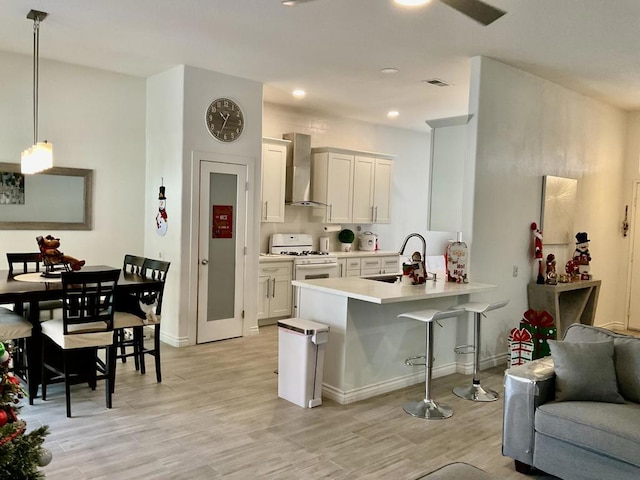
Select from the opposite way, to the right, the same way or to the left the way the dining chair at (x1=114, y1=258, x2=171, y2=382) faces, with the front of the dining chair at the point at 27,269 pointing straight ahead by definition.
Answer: to the right

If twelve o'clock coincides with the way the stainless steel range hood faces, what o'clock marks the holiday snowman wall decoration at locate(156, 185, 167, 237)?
The holiday snowman wall decoration is roughly at 3 o'clock from the stainless steel range hood.

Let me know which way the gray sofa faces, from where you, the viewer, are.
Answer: facing the viewer and to the left of the viewer

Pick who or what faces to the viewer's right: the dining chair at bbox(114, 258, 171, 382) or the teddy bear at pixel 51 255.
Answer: the teddy bear

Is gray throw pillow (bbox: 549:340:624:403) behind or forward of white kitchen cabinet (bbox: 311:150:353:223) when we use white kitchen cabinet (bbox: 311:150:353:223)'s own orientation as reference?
forward

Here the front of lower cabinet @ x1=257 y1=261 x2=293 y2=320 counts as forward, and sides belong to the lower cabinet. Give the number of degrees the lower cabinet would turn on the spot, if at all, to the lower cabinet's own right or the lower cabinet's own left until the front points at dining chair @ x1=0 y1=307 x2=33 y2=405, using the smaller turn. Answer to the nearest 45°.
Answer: approximately 90° to the lower cabinet's own right

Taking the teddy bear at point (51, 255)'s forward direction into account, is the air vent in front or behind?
in front

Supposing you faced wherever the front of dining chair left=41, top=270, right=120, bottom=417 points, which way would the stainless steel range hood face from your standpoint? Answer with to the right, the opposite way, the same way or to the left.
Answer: the opposite way

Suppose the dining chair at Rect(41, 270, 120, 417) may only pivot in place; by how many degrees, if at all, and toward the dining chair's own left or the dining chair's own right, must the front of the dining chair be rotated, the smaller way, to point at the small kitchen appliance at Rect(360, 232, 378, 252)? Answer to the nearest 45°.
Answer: approximately 90° to the dining chair's own right

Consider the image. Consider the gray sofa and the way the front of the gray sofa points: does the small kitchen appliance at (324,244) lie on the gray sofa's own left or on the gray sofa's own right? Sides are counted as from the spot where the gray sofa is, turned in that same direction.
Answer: on the gray sofa's own right

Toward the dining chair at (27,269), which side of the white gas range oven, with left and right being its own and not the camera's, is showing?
right

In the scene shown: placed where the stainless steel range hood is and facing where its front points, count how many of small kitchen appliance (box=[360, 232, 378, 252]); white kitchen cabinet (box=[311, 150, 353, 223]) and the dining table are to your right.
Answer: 1

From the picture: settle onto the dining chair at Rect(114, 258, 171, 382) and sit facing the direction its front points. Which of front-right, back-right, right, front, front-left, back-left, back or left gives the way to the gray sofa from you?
left

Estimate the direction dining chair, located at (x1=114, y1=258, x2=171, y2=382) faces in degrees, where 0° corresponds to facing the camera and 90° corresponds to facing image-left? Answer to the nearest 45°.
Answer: approximately 45°

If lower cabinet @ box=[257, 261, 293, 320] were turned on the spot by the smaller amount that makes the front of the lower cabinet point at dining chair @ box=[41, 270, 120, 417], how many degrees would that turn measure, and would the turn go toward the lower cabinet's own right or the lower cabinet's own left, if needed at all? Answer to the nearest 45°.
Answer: approximately 90° to the lower cabinet's own right
